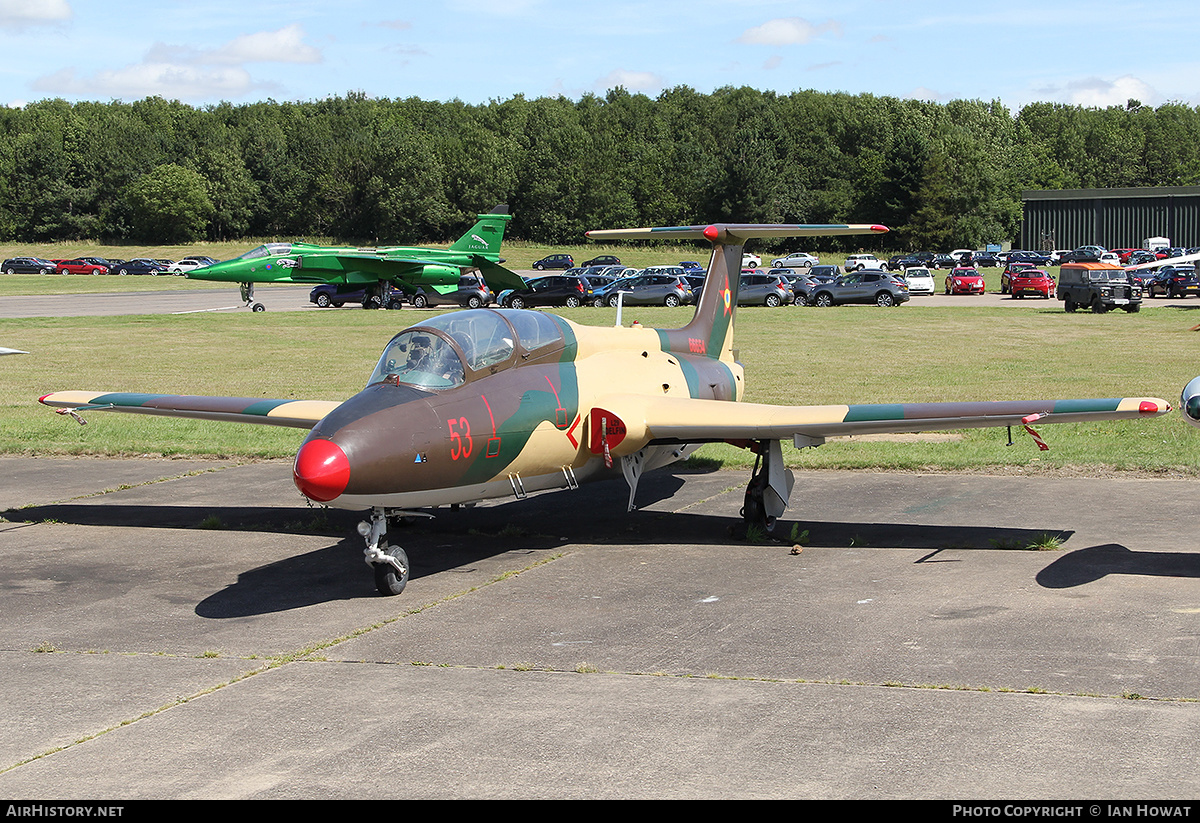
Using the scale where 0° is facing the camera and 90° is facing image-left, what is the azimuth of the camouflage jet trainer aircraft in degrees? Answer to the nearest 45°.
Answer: approximately 45°
